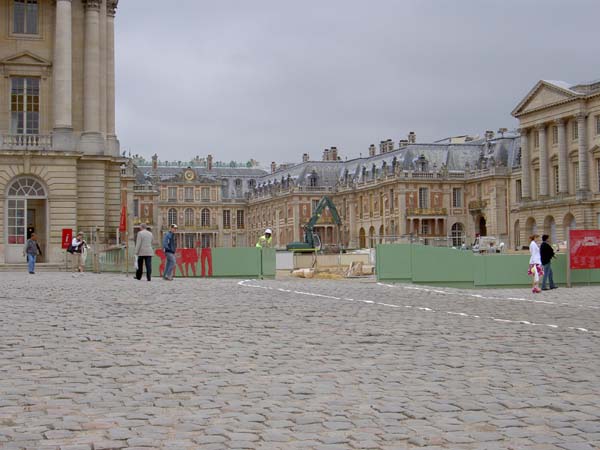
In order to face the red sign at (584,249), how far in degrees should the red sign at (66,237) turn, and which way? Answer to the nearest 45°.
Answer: approximately 45° to its left

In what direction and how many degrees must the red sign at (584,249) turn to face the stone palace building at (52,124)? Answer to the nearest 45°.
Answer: approximately 90° to its right

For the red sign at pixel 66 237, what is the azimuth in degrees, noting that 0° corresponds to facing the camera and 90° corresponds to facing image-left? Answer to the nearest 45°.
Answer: approximately 0°

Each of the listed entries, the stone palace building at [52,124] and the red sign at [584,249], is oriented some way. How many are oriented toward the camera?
2

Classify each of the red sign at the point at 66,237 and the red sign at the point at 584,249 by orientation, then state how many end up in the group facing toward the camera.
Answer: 2

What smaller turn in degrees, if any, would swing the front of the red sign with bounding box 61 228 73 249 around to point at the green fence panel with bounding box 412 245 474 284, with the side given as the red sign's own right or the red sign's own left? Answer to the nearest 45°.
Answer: approximately 45° to the red sign's own left

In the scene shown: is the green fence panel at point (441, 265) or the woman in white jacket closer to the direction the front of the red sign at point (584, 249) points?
the woman in white jacket
